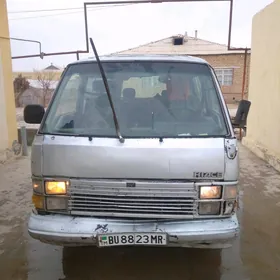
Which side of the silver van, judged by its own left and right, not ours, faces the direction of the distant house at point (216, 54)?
back

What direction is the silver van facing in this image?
toward the camera
